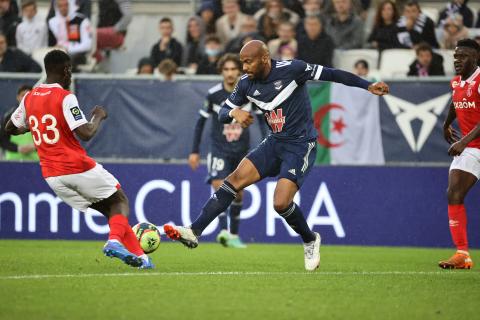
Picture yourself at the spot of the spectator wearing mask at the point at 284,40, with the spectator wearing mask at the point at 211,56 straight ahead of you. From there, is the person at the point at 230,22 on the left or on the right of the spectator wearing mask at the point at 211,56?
right

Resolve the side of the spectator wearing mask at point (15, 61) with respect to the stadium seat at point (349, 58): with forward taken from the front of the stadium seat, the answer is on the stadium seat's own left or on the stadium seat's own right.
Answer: on the stadium seat's own right

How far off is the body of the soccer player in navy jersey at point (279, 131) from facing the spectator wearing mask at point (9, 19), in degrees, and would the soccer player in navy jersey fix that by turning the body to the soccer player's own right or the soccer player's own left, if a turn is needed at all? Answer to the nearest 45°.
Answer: approximately 90° to the soccer player's own right

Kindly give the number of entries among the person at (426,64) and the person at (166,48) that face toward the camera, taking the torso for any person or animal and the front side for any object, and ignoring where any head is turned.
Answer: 2

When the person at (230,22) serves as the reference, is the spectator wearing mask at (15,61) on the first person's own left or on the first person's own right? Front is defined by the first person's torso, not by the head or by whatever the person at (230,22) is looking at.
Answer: on the first person's own right

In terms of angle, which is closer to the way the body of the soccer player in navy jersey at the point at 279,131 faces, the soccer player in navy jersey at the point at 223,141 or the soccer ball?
the soccer ball

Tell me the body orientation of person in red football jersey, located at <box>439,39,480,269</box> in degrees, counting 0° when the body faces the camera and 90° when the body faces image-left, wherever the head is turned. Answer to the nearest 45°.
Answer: approximately 45°

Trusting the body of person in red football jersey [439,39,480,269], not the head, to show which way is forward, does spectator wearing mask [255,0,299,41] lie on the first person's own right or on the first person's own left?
on the first person's own right

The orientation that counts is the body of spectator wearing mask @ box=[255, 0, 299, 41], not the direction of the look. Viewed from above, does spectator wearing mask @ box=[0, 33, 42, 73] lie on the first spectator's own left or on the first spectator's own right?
on the first spectator's own right
